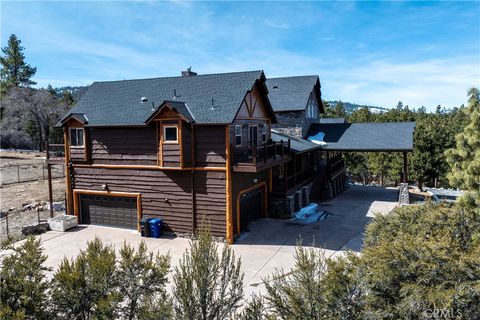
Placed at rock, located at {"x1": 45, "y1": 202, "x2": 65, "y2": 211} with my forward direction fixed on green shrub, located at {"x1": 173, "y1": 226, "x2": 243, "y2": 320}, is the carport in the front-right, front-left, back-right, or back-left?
front-left

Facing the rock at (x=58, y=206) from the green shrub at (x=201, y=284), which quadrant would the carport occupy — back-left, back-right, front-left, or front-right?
front-right

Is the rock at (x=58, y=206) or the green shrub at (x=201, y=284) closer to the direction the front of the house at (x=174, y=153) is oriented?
the green shrub

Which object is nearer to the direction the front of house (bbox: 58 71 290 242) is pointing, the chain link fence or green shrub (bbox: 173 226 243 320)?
the green shrub

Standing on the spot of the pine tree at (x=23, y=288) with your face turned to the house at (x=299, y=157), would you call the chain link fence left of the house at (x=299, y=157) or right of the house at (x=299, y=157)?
left

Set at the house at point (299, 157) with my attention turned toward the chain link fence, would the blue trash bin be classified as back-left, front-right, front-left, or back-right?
front-left
